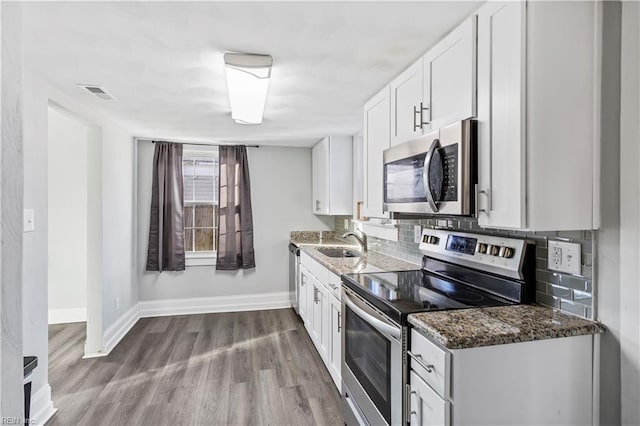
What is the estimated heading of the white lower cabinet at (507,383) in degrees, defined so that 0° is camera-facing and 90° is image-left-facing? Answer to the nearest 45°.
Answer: approximately 45°

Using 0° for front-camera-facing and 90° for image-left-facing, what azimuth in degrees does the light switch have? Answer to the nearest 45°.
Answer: approximately 315°

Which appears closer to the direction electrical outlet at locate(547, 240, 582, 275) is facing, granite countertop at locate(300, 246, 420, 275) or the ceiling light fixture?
the ceiling light fixture

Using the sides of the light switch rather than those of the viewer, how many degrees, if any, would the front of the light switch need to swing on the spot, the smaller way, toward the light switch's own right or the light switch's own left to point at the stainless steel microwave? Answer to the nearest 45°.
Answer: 0° — it already faces it
